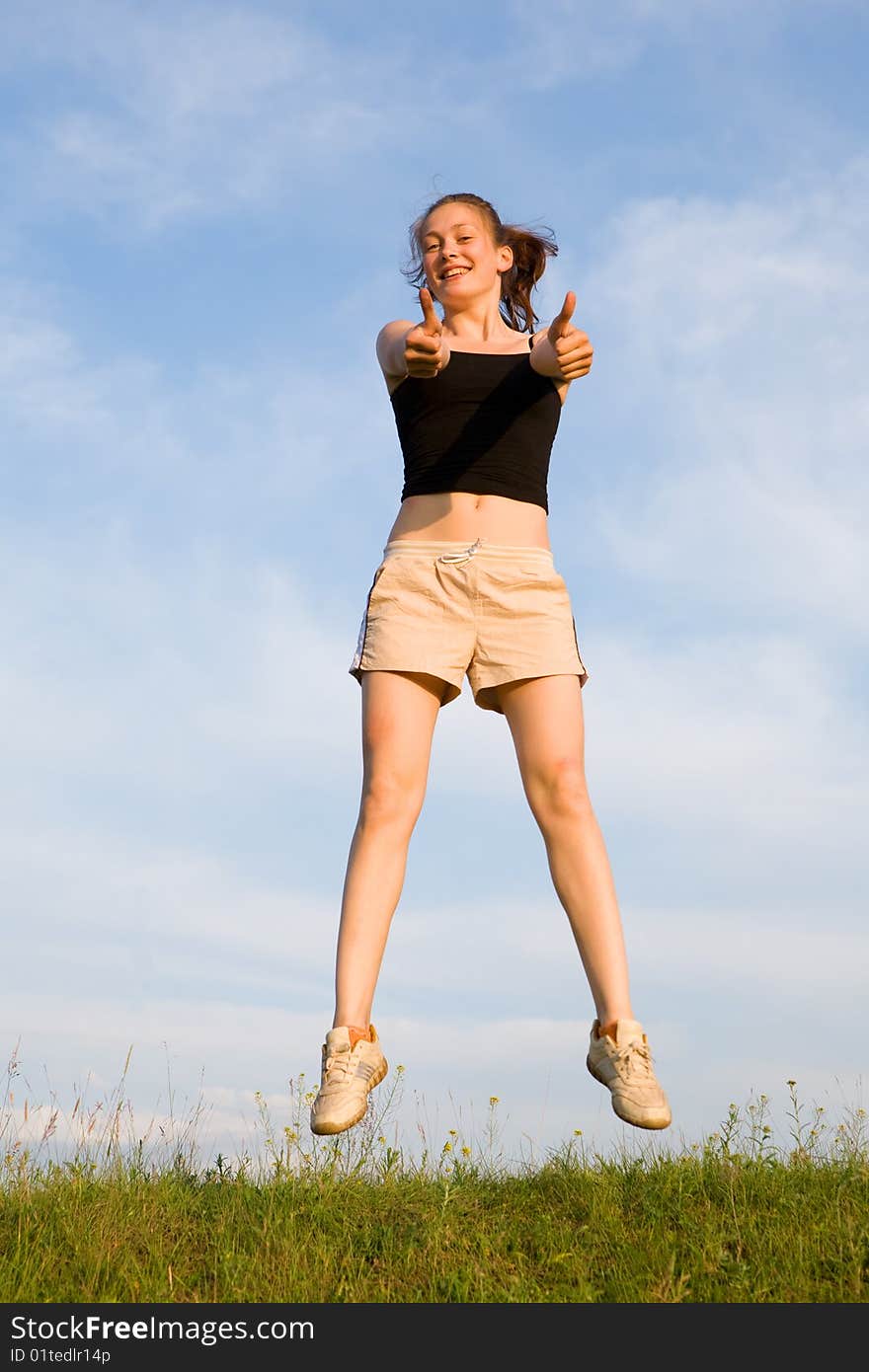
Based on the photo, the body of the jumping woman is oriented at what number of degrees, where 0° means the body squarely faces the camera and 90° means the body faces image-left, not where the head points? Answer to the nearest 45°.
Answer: approximately 0°
